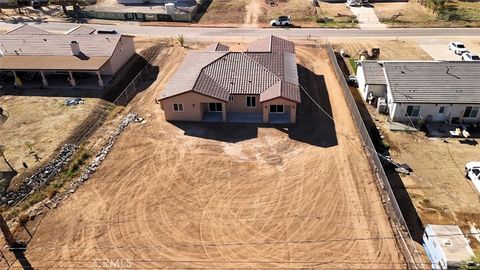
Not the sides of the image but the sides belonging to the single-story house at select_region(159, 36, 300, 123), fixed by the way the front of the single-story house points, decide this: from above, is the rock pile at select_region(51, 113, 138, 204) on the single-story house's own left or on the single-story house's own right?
on the single-story house's own left

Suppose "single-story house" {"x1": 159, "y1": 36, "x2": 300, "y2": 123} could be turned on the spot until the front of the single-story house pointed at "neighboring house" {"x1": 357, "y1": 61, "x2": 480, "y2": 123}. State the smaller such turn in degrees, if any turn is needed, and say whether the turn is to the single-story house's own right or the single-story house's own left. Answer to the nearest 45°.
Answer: approximately 90° to the single-story house's own right

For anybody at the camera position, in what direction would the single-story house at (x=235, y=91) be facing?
facing away from the viewer

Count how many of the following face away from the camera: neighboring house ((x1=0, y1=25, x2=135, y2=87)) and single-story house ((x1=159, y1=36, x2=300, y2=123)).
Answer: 2

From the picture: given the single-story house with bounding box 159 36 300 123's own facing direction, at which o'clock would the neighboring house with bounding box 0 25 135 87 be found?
The neighboring house is roughly at 10 o'clock from the single-story house.

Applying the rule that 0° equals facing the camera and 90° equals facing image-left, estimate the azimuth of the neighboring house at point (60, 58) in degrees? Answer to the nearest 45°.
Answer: approximately 180°

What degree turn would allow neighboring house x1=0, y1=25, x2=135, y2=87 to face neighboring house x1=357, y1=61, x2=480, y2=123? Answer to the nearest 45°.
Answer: approximately 135° to its right

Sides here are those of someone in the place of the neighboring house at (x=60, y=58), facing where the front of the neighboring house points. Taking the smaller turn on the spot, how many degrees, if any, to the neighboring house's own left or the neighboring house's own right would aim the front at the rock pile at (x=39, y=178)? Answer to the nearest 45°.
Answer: approximately 180°

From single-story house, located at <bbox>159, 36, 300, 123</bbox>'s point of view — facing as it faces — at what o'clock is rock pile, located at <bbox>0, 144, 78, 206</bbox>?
The rock pile is roughly at 8 o'clock from the single-story house.
